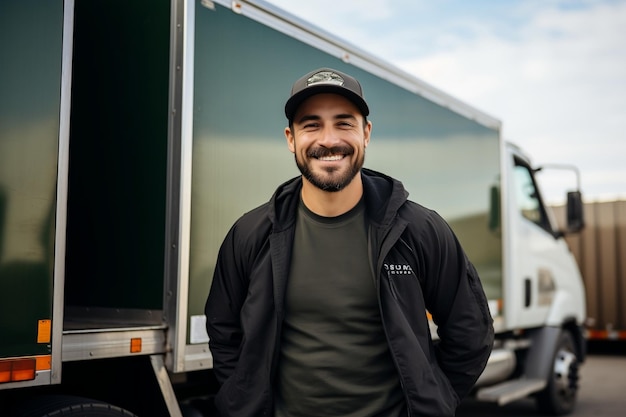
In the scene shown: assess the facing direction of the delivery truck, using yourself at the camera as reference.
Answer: facing away from the viewer and to the right of the viewer

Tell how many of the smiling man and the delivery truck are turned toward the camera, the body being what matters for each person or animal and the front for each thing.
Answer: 1

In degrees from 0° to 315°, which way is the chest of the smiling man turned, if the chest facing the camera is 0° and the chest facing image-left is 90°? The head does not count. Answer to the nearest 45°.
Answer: approximately 0°
